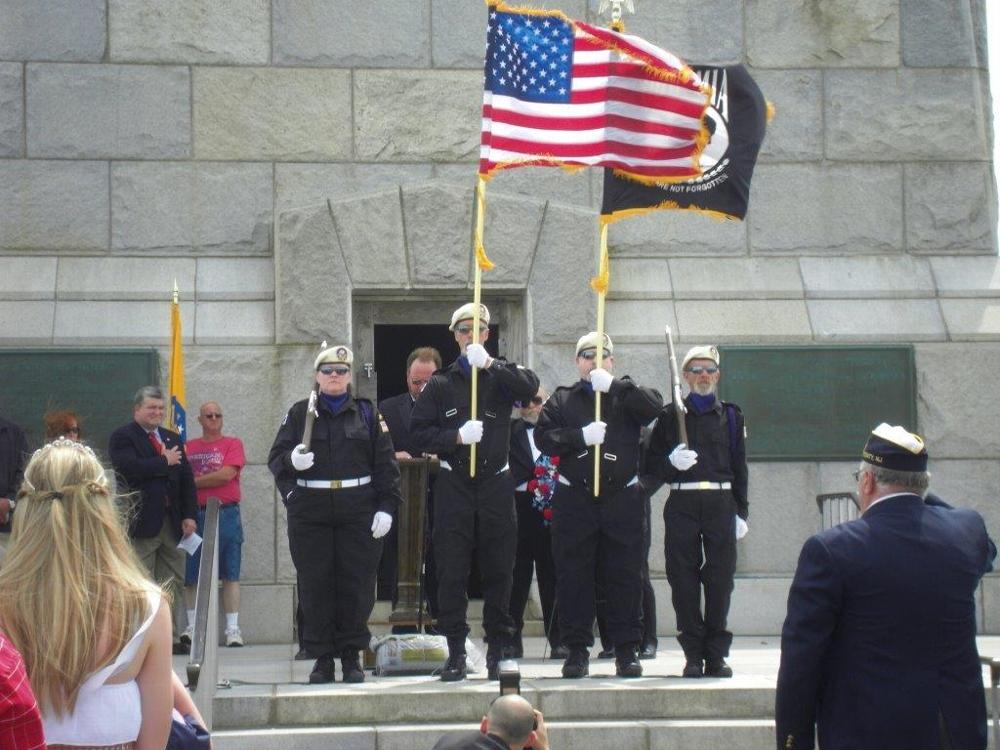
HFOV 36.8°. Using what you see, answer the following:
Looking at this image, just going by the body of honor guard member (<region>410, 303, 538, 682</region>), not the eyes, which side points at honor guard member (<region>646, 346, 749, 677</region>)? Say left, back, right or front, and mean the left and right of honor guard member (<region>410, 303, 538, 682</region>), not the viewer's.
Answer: left

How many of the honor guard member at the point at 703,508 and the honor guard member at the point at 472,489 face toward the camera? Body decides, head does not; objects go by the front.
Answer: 2

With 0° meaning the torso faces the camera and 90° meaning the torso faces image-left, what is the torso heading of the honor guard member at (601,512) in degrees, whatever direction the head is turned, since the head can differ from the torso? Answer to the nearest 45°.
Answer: approximately 0°
